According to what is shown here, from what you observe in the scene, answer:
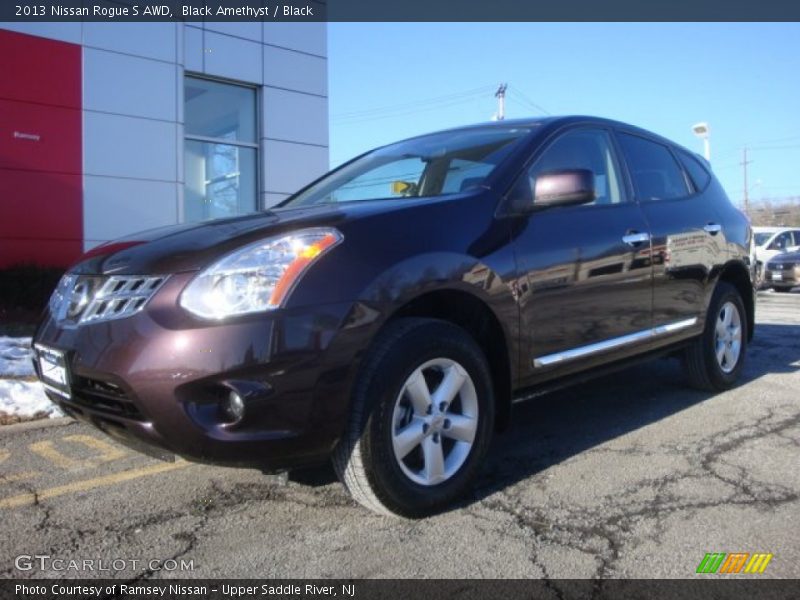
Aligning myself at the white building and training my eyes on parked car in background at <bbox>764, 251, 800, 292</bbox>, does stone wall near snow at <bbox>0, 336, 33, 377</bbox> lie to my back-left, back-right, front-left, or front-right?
back-right

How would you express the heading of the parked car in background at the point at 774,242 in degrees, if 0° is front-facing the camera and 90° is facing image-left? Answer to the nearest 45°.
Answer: approximately 45°

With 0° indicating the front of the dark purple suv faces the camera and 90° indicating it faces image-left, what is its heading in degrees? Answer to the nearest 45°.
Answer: approximately 45°

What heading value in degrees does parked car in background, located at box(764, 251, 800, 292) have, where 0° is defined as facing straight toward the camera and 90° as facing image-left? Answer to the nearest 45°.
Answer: approximately 45°

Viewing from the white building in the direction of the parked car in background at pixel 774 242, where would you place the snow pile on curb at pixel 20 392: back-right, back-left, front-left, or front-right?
back-right

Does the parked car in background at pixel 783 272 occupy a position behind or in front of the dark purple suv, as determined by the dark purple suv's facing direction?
behind

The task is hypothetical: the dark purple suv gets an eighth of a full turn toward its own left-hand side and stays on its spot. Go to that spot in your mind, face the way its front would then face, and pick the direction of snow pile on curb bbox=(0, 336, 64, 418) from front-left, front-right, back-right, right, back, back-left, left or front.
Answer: back-right

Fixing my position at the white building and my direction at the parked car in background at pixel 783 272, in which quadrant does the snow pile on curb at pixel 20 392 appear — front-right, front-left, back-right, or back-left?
back-right
